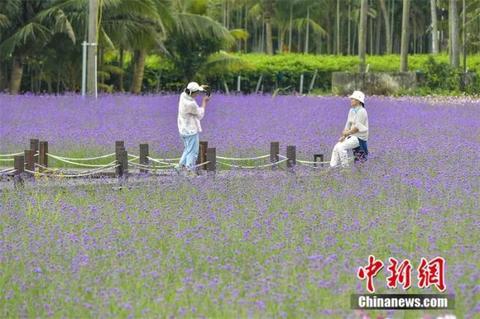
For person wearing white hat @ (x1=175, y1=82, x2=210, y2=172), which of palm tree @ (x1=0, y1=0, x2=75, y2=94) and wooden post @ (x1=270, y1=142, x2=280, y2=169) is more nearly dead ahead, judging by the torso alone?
the wooden post

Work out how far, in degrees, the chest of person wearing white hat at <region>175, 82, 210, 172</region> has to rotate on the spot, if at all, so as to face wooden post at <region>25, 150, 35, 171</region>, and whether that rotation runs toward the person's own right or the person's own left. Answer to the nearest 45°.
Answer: approximately 135° to the person's own right

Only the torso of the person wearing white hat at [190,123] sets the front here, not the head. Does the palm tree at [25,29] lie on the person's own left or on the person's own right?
on the person's own left

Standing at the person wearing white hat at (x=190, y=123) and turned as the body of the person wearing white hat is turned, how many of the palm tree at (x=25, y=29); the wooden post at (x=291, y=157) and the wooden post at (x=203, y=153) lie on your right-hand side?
0

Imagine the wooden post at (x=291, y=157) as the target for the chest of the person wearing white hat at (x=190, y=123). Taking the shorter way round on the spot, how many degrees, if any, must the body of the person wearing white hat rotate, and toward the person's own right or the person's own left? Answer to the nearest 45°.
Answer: approximately 45° to the person's own left

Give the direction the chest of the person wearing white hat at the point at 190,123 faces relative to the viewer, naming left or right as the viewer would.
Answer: facing to the right of the viewer

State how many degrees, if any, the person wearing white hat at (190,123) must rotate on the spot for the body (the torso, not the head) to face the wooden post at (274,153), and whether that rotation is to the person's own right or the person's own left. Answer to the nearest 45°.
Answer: approximately 45° to the person's own left
